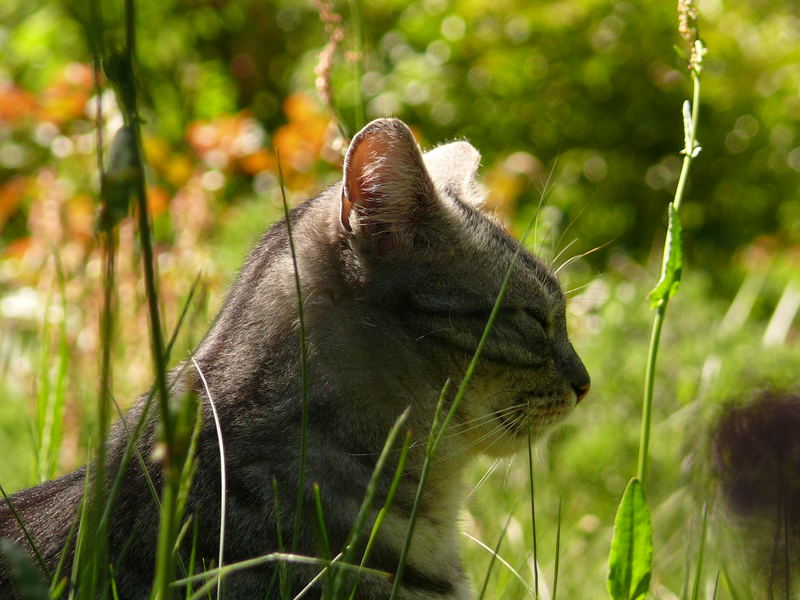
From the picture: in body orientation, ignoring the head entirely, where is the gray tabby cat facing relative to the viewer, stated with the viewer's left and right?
facing to the right of the viewer

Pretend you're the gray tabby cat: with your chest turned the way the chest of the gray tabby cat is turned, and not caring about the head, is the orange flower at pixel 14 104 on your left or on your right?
on your left
